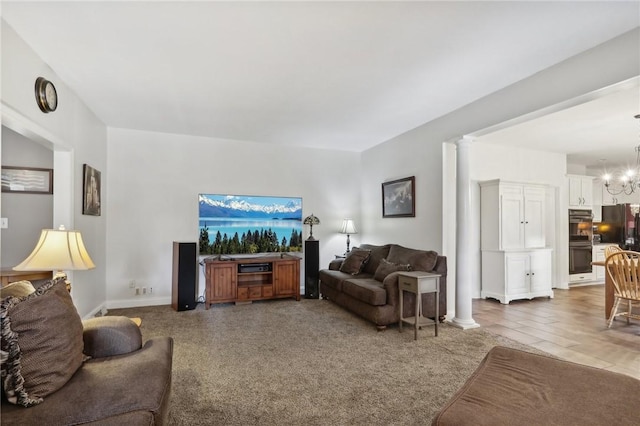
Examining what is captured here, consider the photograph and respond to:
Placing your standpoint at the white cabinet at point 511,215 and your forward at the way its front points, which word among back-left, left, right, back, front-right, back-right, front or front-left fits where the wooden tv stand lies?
right

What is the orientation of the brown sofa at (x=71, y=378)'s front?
to the viewer's right

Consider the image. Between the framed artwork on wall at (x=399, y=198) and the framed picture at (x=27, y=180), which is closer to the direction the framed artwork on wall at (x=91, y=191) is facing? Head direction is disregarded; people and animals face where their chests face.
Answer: the framed artwork on wall

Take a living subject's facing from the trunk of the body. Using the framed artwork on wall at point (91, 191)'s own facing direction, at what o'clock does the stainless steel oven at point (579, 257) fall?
The stainless steel oven is roughly at 11 o'clock from the framed artwork on wall.

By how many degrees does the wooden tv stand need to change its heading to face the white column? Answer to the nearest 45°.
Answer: approximately 45° to its left

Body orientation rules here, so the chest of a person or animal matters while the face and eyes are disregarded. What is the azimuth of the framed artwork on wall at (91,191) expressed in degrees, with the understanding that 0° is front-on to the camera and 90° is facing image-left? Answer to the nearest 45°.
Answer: approximately 315°

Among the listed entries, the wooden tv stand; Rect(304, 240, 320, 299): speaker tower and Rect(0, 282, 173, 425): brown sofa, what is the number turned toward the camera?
2

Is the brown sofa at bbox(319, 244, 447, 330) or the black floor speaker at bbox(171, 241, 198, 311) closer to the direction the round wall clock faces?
the brown sofa

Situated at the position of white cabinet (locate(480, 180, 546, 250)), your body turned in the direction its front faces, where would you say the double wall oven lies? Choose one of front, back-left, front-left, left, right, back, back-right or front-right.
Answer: left

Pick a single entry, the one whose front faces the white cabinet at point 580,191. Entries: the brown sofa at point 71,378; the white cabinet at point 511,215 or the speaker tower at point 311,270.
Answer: the brown sofa

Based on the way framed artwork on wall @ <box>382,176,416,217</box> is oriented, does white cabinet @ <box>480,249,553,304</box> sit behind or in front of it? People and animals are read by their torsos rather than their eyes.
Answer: behind

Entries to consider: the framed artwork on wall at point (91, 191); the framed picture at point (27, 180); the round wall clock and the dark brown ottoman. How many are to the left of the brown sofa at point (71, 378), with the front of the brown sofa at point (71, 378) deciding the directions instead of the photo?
3

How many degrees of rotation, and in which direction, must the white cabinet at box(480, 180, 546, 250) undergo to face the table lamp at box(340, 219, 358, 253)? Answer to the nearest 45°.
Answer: approximately 90° to its right

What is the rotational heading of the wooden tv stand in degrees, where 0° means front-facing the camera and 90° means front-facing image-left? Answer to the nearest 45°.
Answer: approximately 0°
